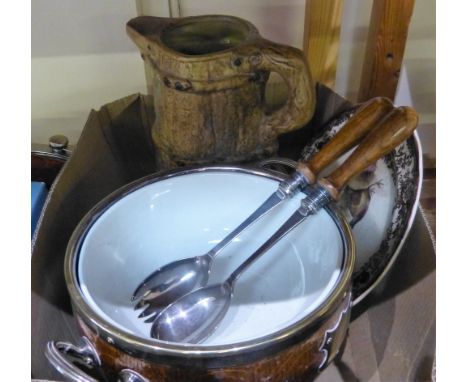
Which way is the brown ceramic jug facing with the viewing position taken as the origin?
facing to the left of the viewer

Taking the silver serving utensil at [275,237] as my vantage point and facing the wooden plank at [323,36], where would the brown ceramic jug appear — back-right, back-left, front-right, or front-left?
front-left

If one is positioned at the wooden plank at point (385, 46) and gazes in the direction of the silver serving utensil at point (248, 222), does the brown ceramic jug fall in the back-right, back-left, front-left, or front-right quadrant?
front-right
